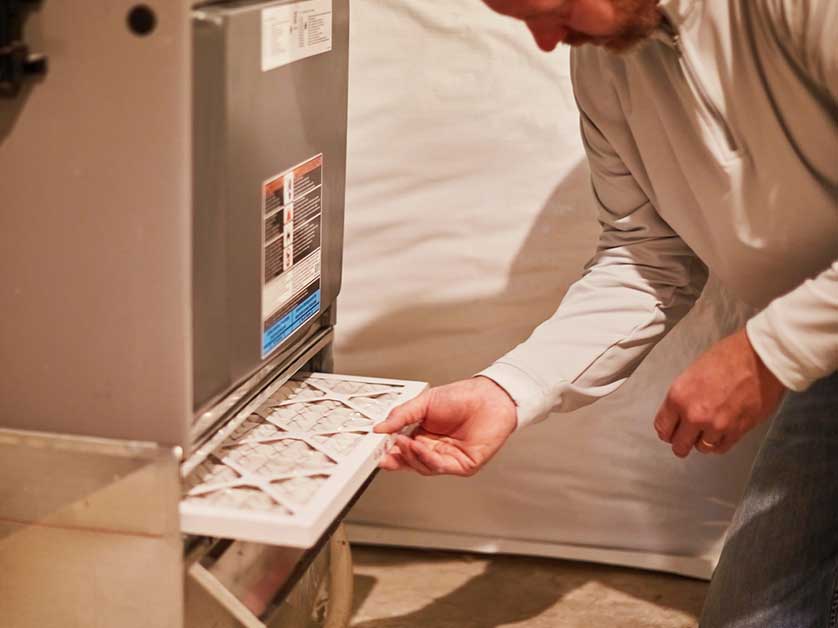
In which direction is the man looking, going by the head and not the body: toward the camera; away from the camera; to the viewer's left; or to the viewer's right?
to the viewer's left

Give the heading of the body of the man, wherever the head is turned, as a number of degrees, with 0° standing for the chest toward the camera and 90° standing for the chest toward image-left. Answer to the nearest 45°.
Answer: approximately 45°

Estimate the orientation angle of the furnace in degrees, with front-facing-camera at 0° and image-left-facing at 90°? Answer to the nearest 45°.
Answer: approximately 315°
